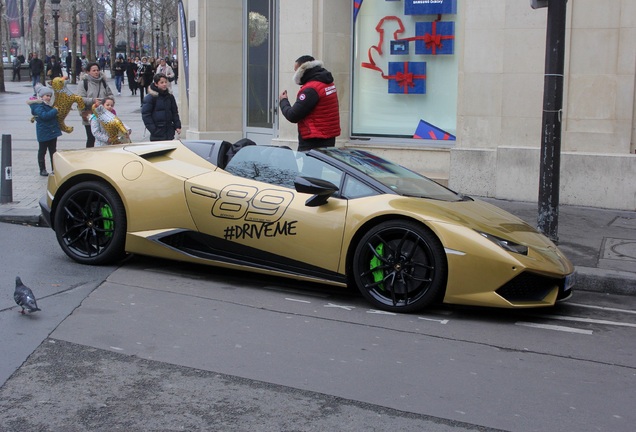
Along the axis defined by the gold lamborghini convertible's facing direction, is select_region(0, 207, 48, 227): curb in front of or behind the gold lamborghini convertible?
behind

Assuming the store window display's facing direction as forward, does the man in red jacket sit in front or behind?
in front

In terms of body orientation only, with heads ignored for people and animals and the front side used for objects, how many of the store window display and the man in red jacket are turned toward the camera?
1

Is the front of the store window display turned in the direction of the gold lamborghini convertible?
yes

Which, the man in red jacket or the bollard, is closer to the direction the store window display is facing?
the man in red jacket

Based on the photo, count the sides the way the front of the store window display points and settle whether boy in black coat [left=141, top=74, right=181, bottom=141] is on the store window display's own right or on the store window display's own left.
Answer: on the store window display's own right

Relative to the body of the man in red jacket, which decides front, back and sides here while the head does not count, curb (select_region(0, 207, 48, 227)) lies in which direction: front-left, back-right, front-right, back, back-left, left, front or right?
front-left

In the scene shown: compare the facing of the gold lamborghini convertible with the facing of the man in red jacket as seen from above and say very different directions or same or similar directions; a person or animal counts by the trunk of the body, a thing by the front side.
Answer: very different directions

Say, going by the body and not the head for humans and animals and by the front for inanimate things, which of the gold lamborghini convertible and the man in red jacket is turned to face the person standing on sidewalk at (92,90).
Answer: the man in red jacket

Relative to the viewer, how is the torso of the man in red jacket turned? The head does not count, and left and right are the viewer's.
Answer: facing away from the viewer and to the left of the viewer

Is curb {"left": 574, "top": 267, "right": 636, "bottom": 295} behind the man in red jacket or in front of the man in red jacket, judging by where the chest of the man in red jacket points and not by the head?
behind

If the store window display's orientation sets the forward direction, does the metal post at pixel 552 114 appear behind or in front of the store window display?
in front
